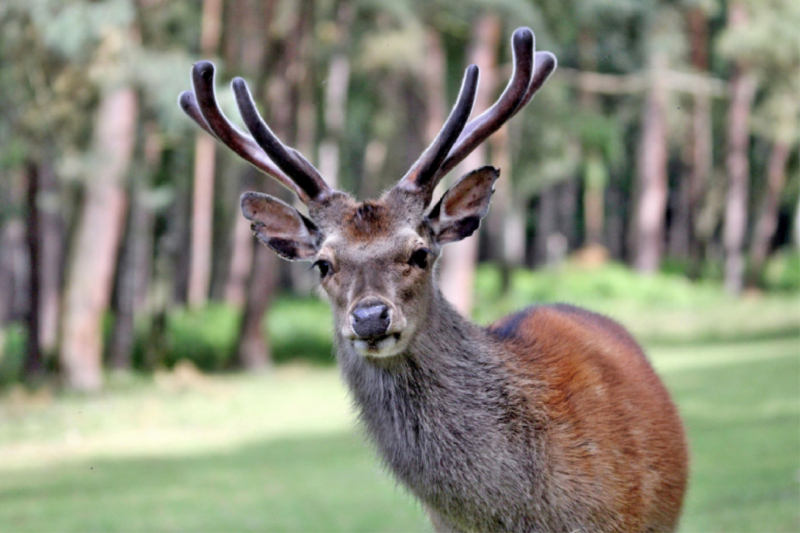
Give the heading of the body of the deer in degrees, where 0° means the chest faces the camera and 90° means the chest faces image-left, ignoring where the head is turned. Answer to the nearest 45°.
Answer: approximately 45°

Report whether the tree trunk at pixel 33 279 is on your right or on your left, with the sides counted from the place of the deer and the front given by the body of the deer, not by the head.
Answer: on your right

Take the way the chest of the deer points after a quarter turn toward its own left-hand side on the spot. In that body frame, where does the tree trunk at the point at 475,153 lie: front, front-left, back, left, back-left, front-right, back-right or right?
back-left

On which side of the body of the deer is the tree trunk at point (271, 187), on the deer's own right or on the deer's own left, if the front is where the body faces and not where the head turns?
on the deer's own right

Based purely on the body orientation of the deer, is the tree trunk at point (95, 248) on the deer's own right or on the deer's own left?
on the deer's own right

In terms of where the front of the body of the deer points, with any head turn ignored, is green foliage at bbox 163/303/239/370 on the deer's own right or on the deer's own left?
on the deer's own right

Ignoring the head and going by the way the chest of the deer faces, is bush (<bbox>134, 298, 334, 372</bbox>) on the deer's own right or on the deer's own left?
on the deer's own right

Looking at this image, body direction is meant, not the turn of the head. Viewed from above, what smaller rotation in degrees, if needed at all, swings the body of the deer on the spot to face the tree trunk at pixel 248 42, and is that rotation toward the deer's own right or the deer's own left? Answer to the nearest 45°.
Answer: approximately 135° to the deer's own right

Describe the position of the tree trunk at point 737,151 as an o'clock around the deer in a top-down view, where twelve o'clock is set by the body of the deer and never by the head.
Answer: The tree trunk is roughly at 5 o'clock from the deer.

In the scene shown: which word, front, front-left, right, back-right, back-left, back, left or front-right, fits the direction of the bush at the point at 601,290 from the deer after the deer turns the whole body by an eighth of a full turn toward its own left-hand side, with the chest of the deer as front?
back
